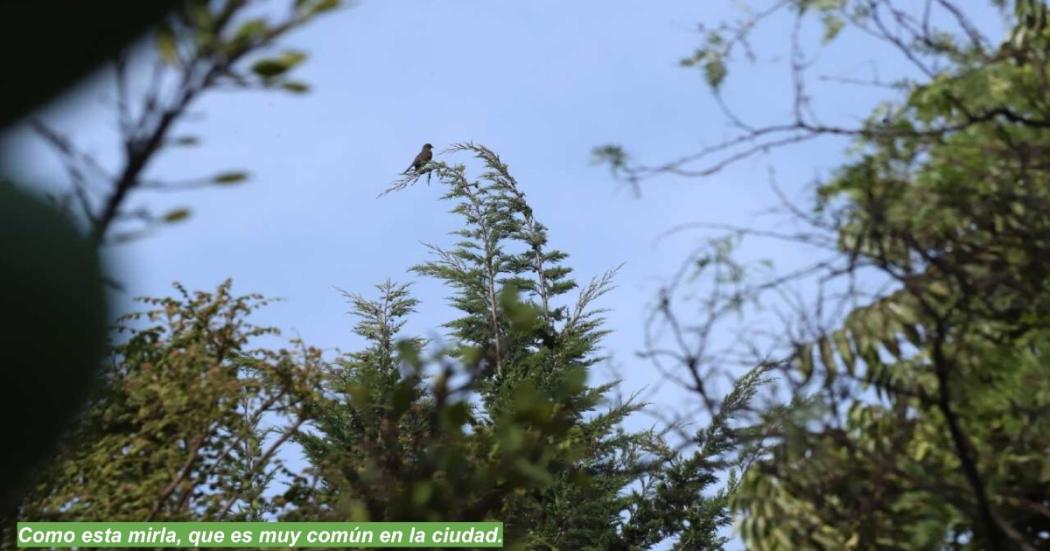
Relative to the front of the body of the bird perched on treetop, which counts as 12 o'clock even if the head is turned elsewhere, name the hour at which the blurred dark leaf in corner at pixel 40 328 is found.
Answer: The blurred dark leaf in corner is roughly at 3 o'clock from the bird perched on treetop.

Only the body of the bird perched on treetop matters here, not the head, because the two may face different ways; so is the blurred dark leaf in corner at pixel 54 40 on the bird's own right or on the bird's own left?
on the bird's own right

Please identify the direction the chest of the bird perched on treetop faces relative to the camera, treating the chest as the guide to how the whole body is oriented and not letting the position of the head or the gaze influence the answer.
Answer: to the viewer's right
